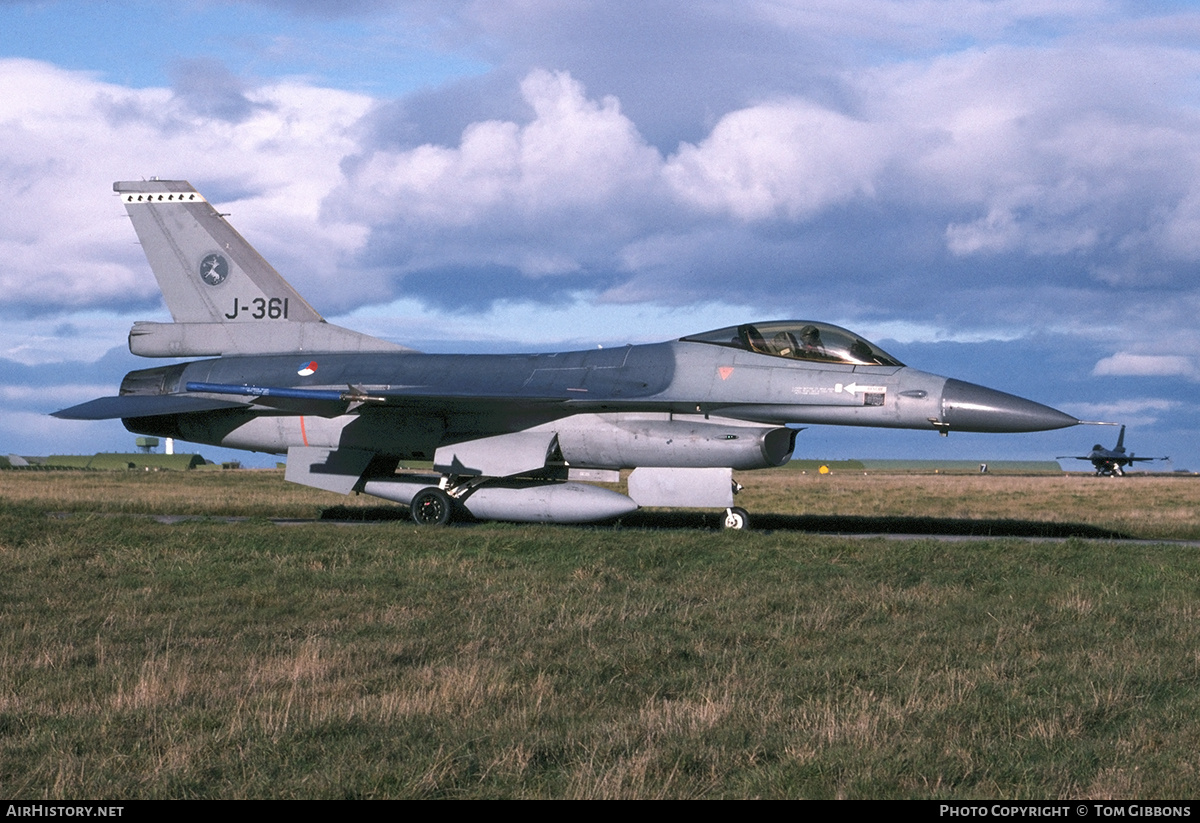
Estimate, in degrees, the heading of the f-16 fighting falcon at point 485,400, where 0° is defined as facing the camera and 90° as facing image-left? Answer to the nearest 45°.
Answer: approximately 270°
